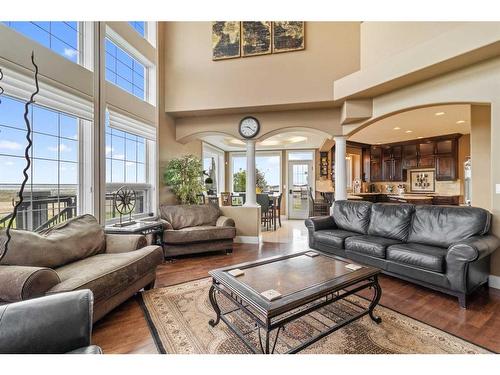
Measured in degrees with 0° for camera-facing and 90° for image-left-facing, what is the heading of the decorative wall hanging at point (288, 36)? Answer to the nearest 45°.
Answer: approximately 0°

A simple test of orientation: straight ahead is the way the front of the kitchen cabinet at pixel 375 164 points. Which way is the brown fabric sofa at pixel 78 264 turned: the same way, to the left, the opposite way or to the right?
to the left

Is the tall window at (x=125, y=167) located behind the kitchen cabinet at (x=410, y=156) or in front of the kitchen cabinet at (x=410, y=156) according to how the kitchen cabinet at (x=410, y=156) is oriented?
in front

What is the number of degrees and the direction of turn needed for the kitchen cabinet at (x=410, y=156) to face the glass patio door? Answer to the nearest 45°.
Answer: approximately 90° to its right
